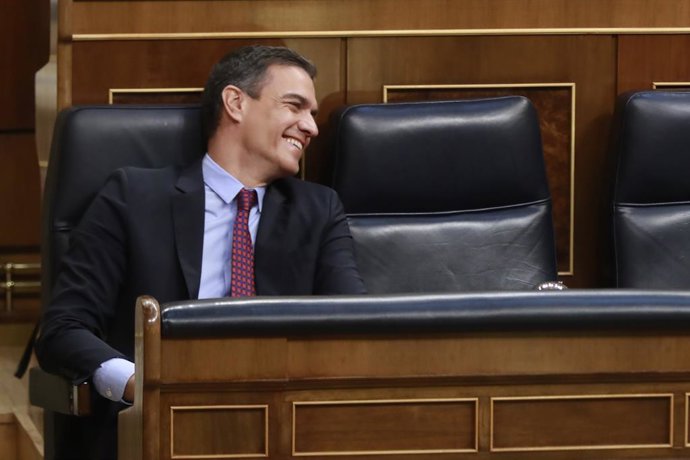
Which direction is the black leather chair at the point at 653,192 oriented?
toward the camera

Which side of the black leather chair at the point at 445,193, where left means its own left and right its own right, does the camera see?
front

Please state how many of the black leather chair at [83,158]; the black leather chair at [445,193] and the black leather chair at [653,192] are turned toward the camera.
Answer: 3

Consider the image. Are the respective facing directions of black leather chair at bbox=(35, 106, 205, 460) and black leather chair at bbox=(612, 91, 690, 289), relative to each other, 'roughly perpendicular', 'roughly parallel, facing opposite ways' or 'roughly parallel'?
roughly parallel

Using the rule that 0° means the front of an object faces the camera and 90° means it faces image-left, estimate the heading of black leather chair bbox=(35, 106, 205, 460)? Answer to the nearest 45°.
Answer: approximately 0°
